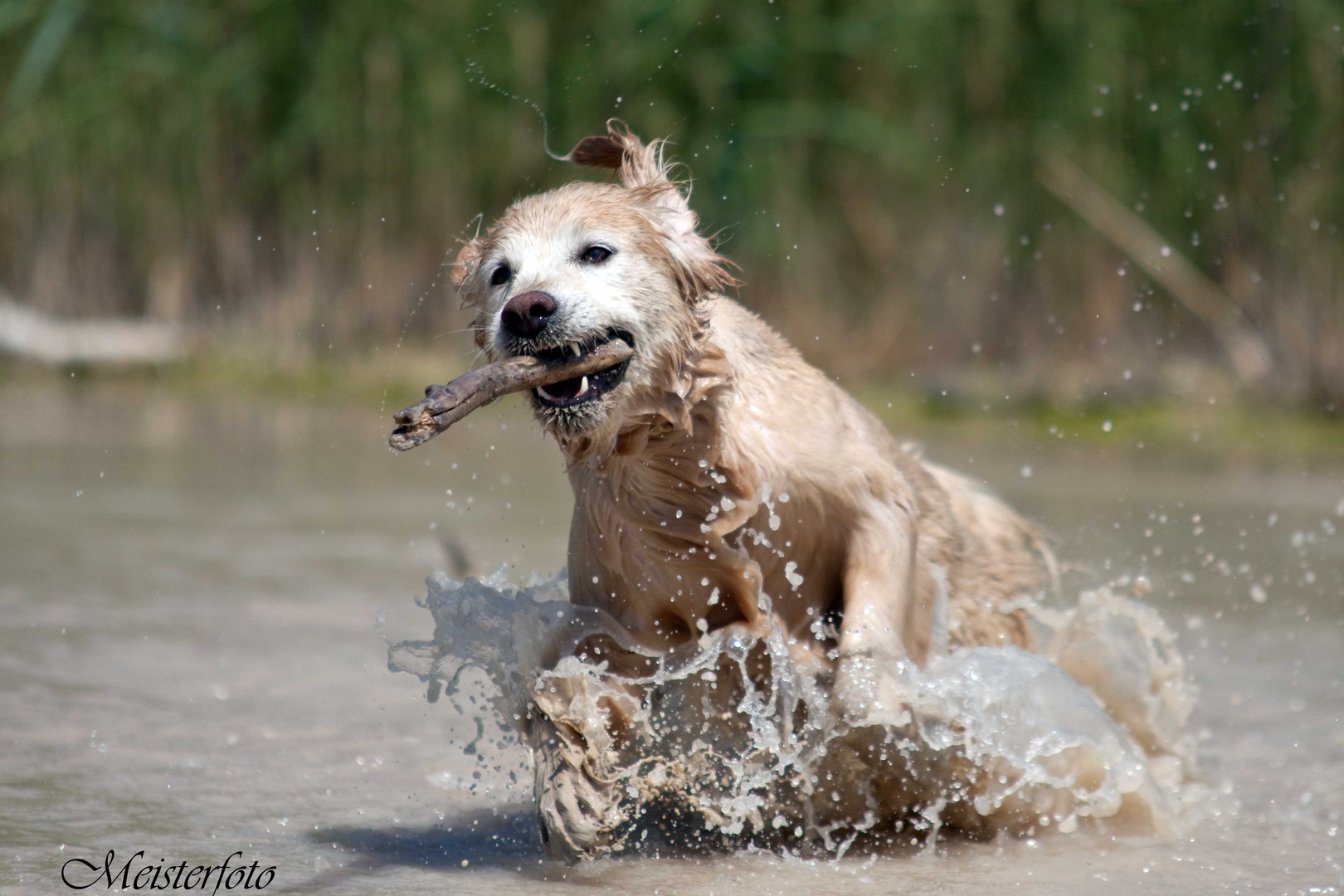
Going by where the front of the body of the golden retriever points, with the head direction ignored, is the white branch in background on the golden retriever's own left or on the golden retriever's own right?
on the golden retriever's own right

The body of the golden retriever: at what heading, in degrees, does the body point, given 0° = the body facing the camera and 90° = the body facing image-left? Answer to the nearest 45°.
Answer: approximately 45°
